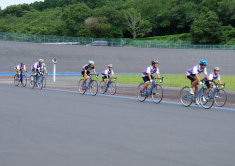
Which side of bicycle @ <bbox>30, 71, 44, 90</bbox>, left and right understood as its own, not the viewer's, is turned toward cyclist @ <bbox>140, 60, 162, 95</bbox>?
front

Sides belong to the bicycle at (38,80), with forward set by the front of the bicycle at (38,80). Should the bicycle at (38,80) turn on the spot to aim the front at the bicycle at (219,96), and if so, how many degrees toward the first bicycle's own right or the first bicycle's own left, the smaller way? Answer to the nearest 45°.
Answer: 0° — it already faces it

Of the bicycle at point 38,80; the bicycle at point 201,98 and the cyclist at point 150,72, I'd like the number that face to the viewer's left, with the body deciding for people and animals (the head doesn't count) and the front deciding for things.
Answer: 0

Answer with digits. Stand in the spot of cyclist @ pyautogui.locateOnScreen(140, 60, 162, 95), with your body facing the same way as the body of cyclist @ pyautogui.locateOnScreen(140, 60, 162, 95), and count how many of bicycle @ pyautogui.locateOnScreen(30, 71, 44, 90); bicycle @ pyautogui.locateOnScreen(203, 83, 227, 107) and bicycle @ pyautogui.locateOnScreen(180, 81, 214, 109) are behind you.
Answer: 1

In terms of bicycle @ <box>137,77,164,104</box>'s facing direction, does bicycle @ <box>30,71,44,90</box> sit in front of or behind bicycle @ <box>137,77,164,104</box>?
behind

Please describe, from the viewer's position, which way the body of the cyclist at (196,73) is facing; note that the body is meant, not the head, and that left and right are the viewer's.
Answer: facing the viewer and to the right of the viewer

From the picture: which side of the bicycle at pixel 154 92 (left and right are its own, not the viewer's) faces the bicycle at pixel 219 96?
front

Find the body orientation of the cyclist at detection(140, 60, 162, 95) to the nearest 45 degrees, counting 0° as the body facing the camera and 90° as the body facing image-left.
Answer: approximately 315°

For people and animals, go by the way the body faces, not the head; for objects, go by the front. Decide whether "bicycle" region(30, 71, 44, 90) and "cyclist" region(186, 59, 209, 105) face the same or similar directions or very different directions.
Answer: same or similar directions
